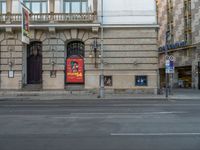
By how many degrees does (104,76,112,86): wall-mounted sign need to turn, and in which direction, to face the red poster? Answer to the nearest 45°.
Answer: approximately 90° to its right

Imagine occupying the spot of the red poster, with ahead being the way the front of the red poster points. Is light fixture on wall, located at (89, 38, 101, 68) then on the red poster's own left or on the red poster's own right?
on the red poster's own left

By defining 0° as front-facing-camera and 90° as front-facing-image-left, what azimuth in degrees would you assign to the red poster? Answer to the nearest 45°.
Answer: approximately 0°

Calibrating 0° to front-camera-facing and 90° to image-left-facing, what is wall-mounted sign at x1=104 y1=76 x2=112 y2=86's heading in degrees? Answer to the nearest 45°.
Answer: approximately 0°

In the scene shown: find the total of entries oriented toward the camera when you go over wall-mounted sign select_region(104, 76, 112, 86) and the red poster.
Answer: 2
